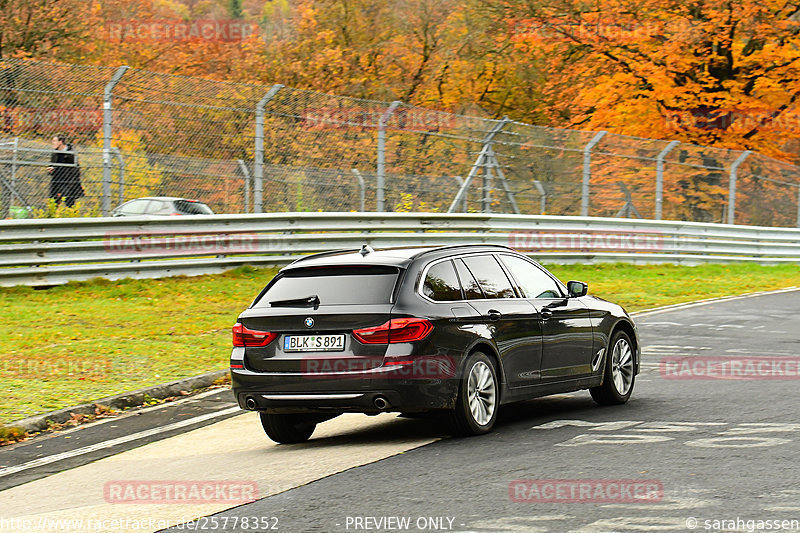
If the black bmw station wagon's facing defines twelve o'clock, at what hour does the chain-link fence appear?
The chain-link fence is roughly at 10 o'clock from the black bmw station wagon.

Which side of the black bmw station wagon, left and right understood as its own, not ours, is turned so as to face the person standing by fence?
left

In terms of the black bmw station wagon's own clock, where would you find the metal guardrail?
The metal guardrail is roughly at 10 o'clock from the black bmw station wagon.

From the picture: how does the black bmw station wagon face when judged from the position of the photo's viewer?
facing away from the viewer and to the right of the viewer

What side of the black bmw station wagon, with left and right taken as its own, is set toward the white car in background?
left
